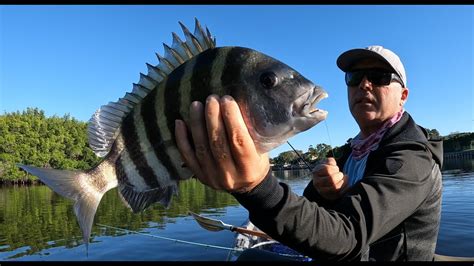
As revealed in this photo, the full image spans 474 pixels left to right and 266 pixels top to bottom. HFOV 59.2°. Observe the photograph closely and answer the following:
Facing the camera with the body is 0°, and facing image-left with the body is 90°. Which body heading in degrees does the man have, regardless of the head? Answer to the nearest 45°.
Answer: approximately 45°
